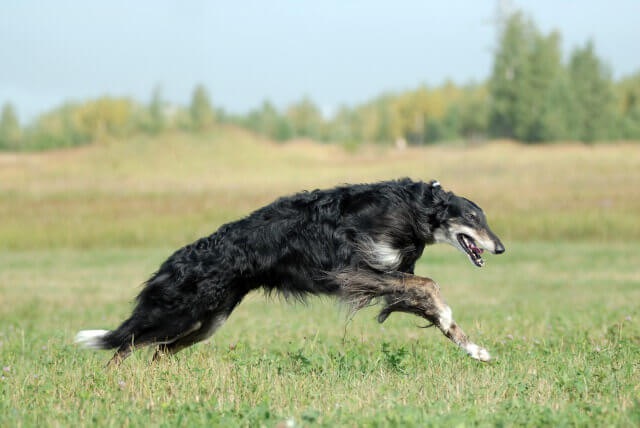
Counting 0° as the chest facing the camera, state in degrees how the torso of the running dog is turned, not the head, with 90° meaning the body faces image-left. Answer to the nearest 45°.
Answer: approximately 270°
